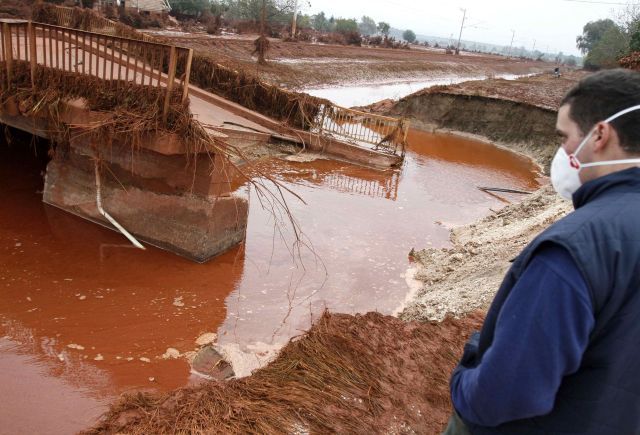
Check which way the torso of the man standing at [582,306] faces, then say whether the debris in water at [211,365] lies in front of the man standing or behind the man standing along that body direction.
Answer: in front

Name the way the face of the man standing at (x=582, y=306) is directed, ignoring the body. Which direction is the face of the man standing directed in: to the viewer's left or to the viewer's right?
to the viewer's left

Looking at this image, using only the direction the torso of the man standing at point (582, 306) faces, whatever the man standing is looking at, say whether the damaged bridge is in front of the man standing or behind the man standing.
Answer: in front

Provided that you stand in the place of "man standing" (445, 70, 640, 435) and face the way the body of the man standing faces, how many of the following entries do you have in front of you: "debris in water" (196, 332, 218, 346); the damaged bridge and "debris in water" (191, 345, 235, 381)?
3

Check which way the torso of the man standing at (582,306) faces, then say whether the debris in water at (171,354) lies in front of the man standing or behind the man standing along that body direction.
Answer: in front

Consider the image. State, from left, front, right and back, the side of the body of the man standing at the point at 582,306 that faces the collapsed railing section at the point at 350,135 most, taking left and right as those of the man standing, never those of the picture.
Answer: front

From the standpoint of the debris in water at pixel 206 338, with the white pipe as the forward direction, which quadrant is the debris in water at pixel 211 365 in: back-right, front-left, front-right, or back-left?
back-left

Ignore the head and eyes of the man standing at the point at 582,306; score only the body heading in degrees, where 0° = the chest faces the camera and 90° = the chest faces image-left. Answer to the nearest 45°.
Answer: approximately 135°

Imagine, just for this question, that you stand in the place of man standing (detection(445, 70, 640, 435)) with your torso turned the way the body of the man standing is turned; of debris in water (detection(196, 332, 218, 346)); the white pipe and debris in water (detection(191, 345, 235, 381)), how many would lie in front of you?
3

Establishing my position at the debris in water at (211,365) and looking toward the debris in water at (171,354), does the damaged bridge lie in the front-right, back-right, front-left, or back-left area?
front-right

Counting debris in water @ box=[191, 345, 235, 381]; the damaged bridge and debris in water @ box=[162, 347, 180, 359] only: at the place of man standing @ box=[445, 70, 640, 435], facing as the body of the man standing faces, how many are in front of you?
3

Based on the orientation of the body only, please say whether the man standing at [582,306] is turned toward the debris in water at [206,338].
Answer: yes
